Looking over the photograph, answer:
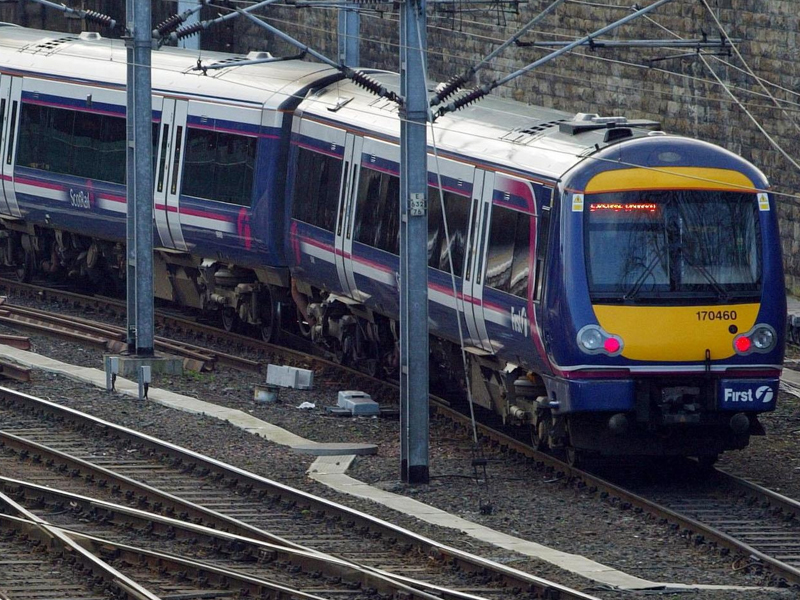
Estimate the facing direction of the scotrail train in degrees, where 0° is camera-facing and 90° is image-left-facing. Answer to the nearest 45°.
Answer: approximately 315°

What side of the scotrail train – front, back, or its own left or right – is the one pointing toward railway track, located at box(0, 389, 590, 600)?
right
